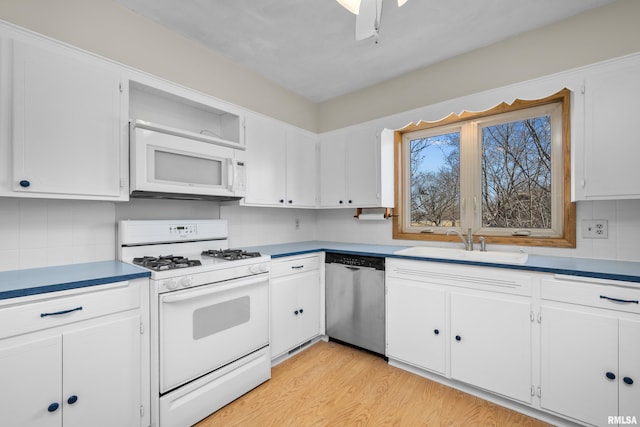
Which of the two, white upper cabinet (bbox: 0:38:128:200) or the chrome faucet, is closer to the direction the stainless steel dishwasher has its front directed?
the white upper cabinet

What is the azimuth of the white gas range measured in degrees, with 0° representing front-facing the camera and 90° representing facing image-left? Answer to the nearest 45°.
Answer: approximately 315°

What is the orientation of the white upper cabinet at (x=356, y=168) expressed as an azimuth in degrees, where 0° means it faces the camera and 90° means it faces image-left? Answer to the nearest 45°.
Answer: approximately 45°
